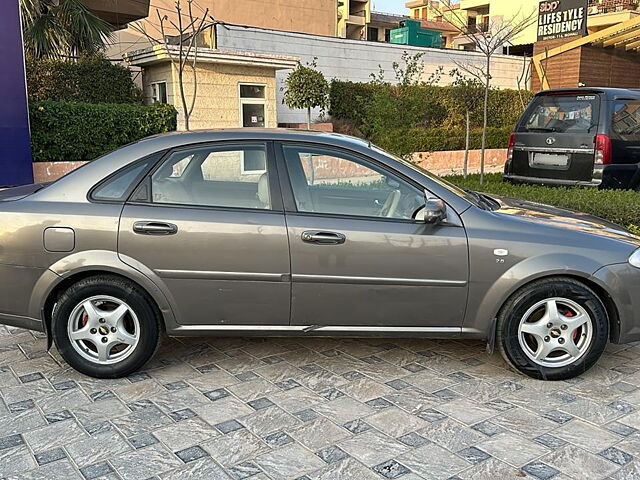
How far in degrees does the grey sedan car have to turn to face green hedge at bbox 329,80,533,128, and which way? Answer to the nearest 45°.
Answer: approximately 90° to its left

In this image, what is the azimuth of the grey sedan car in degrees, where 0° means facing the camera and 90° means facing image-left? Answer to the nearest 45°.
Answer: approximately 270°

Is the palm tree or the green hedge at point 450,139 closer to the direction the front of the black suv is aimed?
the green hedge

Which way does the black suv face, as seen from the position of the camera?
facing away from the viewer and to the right of the viewer

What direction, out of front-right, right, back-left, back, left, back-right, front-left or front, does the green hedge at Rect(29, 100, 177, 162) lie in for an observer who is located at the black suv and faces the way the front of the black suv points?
back-left

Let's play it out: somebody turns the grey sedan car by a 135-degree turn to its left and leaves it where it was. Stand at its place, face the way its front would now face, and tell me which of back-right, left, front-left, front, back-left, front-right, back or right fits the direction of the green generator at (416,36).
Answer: front-right

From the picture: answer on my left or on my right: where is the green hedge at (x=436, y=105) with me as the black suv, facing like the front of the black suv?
on my left

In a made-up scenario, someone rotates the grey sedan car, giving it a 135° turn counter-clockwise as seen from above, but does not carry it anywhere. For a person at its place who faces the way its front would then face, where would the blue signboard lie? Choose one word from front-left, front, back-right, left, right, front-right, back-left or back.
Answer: front

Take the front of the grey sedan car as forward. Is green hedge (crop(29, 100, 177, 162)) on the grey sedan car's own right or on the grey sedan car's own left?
on the grey sedan car's own left

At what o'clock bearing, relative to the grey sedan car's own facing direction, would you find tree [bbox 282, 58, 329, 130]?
The tree is roughly at 9 o'clock from the grey sedan car.

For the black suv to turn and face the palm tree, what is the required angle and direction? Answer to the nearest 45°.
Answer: approximately 135° to its left

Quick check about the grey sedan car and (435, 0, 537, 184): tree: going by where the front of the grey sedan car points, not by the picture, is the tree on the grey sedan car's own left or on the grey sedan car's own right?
on the grey sedan car's own left
